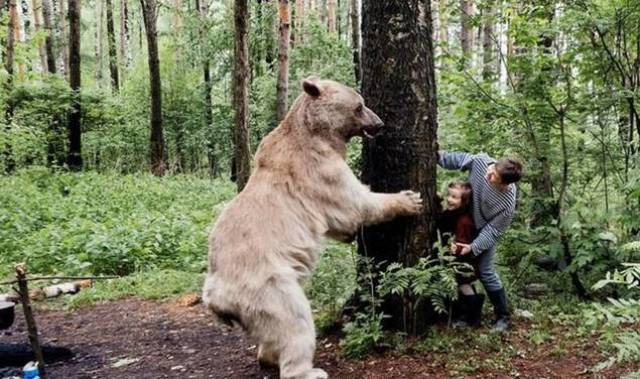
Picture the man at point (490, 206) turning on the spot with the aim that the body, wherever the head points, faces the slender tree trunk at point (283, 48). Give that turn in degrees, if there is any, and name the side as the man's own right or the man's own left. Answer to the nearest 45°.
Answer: approximately 90° to the man's own right

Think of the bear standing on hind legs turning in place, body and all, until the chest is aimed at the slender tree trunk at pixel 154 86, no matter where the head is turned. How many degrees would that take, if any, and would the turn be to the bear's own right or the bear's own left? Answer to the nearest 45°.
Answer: approximately 90° to the bear's own left

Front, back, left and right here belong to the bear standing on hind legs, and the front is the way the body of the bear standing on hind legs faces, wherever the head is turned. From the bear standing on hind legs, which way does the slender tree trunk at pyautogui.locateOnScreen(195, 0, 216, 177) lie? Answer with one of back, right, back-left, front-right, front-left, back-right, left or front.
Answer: left

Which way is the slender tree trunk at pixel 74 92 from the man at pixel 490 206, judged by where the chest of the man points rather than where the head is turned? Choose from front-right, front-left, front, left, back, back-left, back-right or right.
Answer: right

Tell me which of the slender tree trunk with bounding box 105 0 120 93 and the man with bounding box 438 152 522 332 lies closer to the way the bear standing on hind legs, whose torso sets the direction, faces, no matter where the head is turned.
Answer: the man

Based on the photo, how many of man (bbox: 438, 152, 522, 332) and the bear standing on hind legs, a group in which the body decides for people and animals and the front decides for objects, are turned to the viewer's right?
1

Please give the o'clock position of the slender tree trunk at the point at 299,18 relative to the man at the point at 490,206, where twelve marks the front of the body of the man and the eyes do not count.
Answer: The slender tree trunk is roughly at 4 o'clock from the man.

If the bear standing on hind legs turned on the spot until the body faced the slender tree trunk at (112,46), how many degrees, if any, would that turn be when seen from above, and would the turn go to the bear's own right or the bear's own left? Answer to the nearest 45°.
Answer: approximately 90° to the bear's own left

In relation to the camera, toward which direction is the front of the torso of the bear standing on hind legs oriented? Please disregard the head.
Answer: to the viewer's right

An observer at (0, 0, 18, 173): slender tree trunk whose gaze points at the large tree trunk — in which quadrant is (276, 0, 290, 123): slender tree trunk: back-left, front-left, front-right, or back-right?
front-left

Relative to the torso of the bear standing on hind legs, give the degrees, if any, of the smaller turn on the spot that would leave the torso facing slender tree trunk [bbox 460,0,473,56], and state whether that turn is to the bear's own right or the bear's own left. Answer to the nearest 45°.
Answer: approximately 45° to the bear's own left

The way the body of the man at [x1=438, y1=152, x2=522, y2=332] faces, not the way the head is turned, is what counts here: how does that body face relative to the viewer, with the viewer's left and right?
facing the viewer and to the left of the viewer

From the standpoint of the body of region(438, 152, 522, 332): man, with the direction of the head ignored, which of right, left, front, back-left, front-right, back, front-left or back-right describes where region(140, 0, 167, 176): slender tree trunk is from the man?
right
